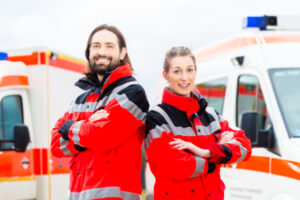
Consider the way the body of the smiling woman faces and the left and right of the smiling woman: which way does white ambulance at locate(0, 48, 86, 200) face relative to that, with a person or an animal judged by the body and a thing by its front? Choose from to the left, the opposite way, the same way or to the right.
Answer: to the right

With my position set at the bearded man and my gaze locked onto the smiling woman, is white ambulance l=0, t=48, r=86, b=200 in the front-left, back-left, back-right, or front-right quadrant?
back-left

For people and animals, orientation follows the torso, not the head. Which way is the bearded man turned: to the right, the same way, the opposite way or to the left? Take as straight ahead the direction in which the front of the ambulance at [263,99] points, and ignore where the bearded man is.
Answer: to the right

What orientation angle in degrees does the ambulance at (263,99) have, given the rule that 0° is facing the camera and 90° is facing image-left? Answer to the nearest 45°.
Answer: approximately 315°

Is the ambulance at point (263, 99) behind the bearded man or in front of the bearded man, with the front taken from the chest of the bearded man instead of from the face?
behind
